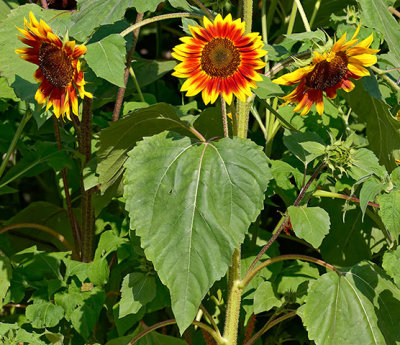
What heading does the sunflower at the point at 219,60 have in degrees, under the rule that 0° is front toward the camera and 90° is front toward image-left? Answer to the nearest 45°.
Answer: approximately 0°

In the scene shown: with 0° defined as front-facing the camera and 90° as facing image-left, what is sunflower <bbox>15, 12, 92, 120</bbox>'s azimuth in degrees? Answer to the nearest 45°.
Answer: approximately 45°

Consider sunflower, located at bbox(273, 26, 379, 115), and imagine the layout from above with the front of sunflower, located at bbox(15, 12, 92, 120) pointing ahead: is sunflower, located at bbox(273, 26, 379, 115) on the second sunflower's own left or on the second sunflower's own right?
on the second sunflower's own left

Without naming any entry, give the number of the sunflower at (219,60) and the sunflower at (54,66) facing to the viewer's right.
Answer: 0
